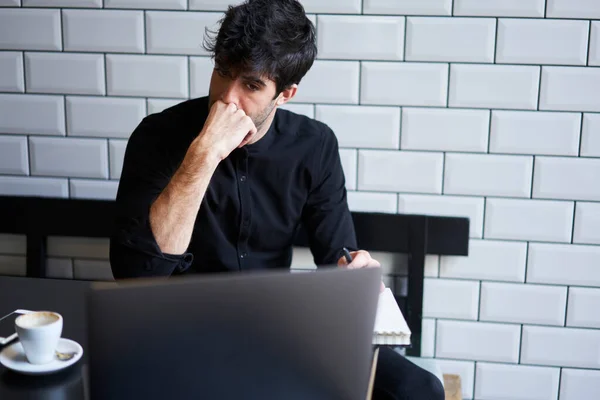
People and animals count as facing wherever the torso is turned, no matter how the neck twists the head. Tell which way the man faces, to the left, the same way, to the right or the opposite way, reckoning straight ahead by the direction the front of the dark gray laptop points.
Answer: the opposite way

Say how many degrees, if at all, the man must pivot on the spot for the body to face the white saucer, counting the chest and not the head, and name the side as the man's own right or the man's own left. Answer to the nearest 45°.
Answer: approximately 45° to the man's own right

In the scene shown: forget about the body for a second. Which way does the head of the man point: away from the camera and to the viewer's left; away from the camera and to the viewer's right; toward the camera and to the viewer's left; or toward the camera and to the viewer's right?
toward the camera and to the viewer's left

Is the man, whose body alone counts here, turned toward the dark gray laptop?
yes

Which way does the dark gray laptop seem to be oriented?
away from the camera

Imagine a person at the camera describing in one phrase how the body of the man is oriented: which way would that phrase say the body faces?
toward the camera

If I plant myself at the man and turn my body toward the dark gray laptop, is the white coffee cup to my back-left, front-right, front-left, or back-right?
front-right

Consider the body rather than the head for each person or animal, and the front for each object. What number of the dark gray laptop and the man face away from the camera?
1

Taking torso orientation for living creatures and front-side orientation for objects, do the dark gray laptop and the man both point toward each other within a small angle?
yes
